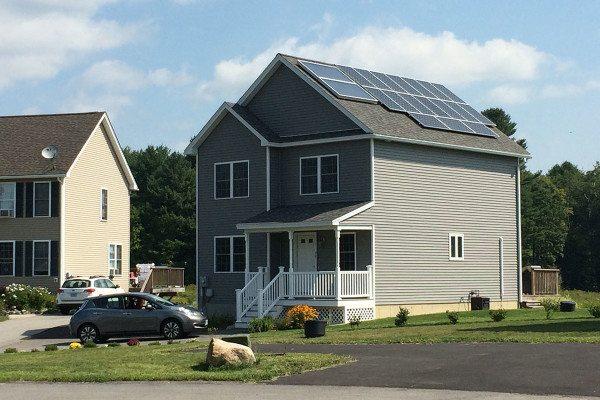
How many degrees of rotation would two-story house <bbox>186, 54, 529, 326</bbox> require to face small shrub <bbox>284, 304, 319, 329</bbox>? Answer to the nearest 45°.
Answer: approximately 45° to its left

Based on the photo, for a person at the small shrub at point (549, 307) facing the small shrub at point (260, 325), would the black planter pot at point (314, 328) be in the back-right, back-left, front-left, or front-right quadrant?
front-left

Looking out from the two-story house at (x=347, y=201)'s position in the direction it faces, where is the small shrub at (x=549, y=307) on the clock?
The small shrub is roughly at 9 o'clock from the two-story house.

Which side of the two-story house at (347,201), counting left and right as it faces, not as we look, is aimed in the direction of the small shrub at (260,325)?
front

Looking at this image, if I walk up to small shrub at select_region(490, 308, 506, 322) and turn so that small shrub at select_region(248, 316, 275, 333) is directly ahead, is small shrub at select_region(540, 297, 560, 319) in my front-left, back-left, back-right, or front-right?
back-right

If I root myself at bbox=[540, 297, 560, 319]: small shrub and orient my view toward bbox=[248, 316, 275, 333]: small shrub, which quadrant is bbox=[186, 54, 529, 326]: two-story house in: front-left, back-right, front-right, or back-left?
front-right

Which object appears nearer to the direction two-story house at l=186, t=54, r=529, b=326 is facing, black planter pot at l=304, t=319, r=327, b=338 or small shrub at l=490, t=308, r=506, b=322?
the black planter pot

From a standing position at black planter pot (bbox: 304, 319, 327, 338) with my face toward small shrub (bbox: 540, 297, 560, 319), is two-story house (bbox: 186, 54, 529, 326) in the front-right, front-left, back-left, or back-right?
front-left

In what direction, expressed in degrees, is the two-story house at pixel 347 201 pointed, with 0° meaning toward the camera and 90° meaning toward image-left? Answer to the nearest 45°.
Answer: approximately 45°

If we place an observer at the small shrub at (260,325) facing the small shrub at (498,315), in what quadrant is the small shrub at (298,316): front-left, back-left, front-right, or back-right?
front-left

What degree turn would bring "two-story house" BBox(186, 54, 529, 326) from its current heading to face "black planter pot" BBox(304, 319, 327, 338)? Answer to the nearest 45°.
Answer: approximately 45° to its left

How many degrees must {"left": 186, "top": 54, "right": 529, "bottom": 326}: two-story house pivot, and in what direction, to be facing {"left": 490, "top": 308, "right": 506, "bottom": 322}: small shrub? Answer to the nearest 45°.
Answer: approximately 90° to its left
